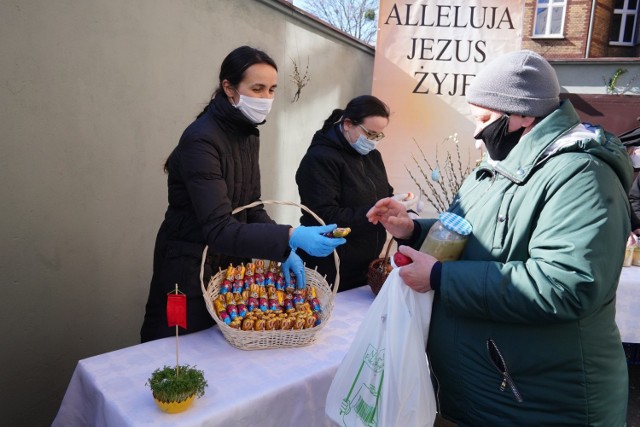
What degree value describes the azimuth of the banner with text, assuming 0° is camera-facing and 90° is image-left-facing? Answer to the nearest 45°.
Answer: approximately 0°

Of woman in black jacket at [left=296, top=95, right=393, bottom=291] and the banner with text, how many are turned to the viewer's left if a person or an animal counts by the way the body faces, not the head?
0

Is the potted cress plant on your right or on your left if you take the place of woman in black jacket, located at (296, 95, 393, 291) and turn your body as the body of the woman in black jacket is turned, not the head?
on your right

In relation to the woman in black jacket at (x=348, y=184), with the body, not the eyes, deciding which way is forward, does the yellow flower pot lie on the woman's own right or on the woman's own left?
on the woman's own right

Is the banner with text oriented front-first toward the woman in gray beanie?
yes

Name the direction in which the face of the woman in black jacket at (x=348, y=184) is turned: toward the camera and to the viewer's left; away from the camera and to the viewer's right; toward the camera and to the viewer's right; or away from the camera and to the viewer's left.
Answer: toward the camera and to the viewer's right

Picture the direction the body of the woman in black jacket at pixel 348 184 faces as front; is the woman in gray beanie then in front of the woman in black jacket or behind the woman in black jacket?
in front

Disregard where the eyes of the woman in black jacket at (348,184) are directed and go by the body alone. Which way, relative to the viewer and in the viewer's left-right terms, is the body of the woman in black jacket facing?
facing the viewer and to the right of the viewer

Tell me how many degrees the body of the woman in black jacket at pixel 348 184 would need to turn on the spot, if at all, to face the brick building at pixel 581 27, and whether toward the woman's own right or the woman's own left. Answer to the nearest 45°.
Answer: approximately 90° to the woman's own left

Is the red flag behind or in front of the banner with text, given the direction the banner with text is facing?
in front

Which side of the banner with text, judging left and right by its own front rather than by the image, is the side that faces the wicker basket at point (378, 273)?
front
